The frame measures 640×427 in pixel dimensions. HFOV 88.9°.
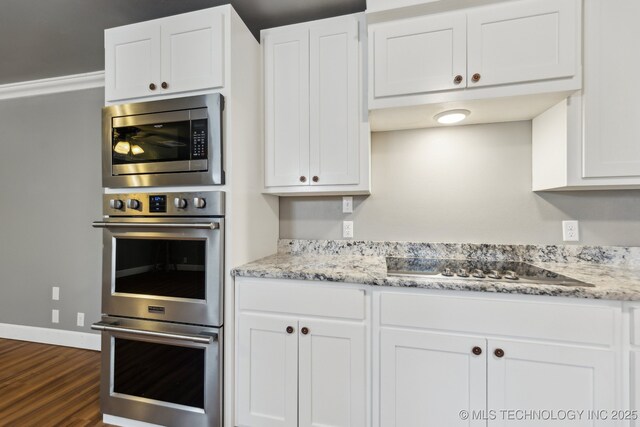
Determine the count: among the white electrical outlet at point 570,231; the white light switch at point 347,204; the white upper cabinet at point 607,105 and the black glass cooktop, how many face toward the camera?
4

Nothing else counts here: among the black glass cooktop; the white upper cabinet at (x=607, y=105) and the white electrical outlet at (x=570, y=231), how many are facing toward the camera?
3

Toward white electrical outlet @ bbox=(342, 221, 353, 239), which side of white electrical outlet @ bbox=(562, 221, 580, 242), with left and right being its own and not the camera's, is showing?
right

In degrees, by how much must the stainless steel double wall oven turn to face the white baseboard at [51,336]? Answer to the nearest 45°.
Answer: approximately 90° to its right

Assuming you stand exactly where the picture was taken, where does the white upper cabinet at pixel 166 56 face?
facing the viewer and to the left of the viewer

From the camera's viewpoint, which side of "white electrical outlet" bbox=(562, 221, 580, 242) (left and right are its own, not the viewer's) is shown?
front

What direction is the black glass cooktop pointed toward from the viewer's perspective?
toward the camera

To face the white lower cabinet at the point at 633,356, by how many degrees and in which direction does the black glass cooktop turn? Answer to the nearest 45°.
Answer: approximately 90° to its left

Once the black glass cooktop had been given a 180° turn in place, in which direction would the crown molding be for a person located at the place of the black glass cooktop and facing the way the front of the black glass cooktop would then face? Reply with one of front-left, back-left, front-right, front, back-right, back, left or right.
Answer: left

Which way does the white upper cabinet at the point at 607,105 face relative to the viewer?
toward the camera

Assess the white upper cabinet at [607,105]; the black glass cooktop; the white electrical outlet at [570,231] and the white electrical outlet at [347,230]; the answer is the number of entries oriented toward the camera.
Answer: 4

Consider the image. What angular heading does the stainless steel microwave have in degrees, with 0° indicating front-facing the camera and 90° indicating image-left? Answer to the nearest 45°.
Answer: approximately 45°
